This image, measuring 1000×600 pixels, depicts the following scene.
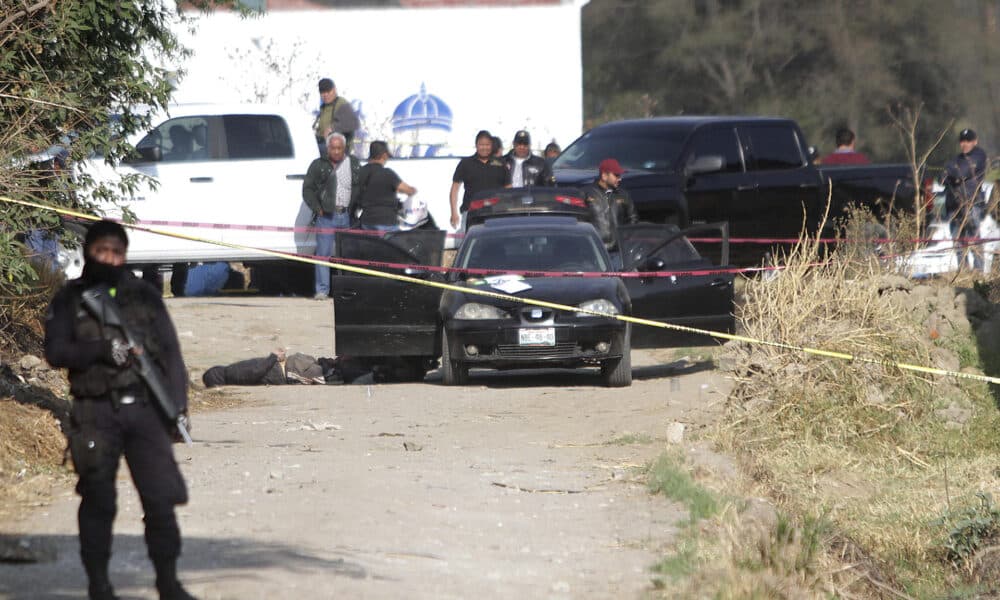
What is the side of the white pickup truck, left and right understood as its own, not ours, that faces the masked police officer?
left

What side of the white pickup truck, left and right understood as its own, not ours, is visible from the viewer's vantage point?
left

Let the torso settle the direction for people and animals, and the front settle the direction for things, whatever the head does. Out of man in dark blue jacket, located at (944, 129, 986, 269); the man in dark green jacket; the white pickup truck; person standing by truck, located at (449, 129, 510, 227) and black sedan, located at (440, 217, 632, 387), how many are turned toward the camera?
4

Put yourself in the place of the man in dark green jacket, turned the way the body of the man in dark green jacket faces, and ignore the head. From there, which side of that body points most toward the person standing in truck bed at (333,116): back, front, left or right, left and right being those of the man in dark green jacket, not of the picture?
back

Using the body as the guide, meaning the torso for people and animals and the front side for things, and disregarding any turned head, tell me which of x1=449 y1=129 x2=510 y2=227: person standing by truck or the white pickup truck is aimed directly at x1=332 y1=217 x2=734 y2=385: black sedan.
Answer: the person standing by truck

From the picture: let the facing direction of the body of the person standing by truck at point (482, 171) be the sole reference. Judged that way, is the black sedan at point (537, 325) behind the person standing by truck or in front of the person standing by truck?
in front
